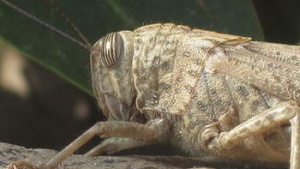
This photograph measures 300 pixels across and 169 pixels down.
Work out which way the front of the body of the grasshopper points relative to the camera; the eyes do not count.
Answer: to the viewer's left
